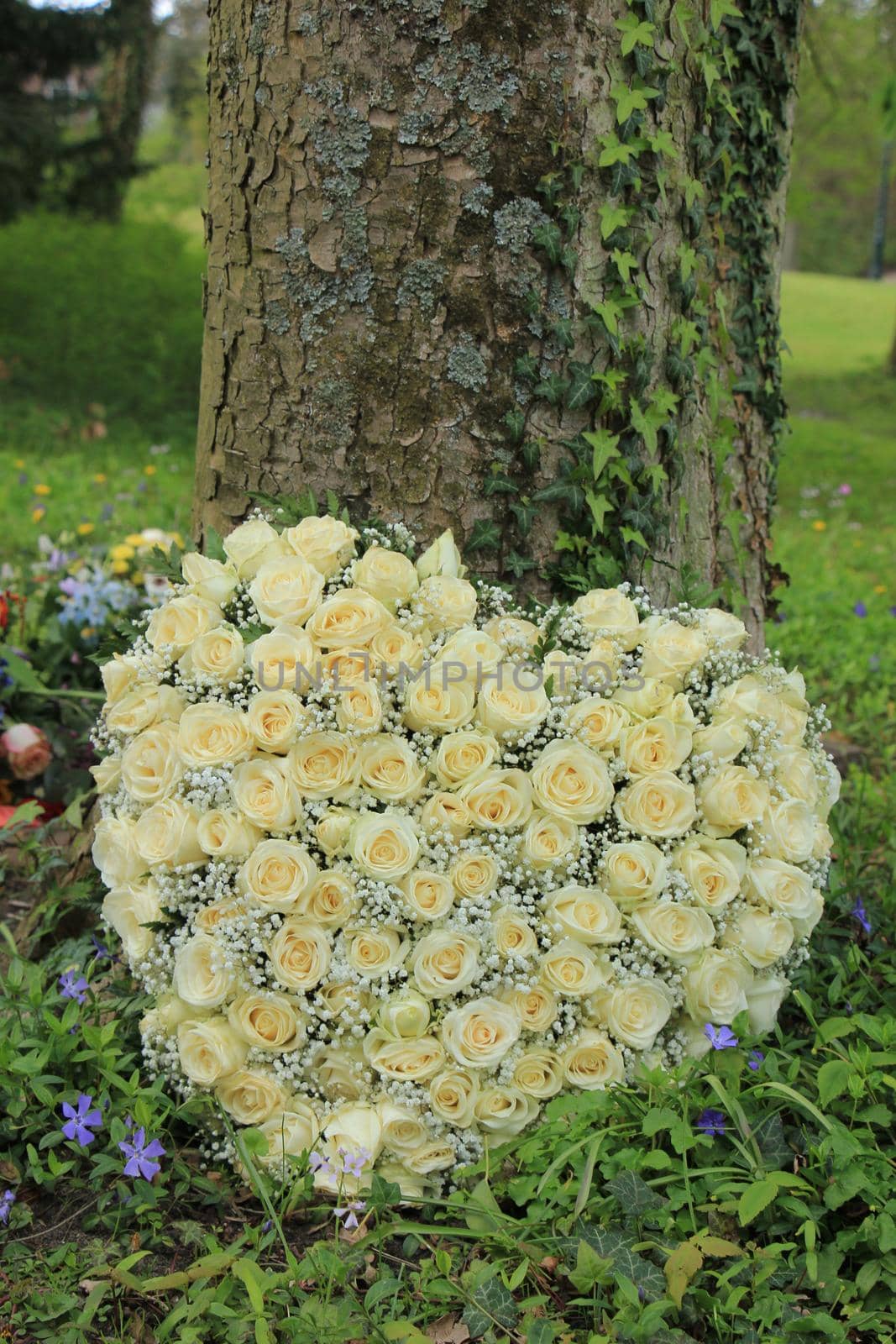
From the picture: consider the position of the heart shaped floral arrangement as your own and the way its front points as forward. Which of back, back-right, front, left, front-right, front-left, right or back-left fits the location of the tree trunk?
back

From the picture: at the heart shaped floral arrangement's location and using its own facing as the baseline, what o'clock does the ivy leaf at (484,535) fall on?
The ivy leaf is roughly at 6 o'clock from the heart shaped floral arrangement.

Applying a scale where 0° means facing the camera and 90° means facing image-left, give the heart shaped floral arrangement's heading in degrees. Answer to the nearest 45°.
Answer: approximately 0°

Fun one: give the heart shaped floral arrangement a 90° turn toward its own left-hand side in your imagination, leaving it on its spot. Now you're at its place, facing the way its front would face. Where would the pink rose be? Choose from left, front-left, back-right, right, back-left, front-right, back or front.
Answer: back-left
